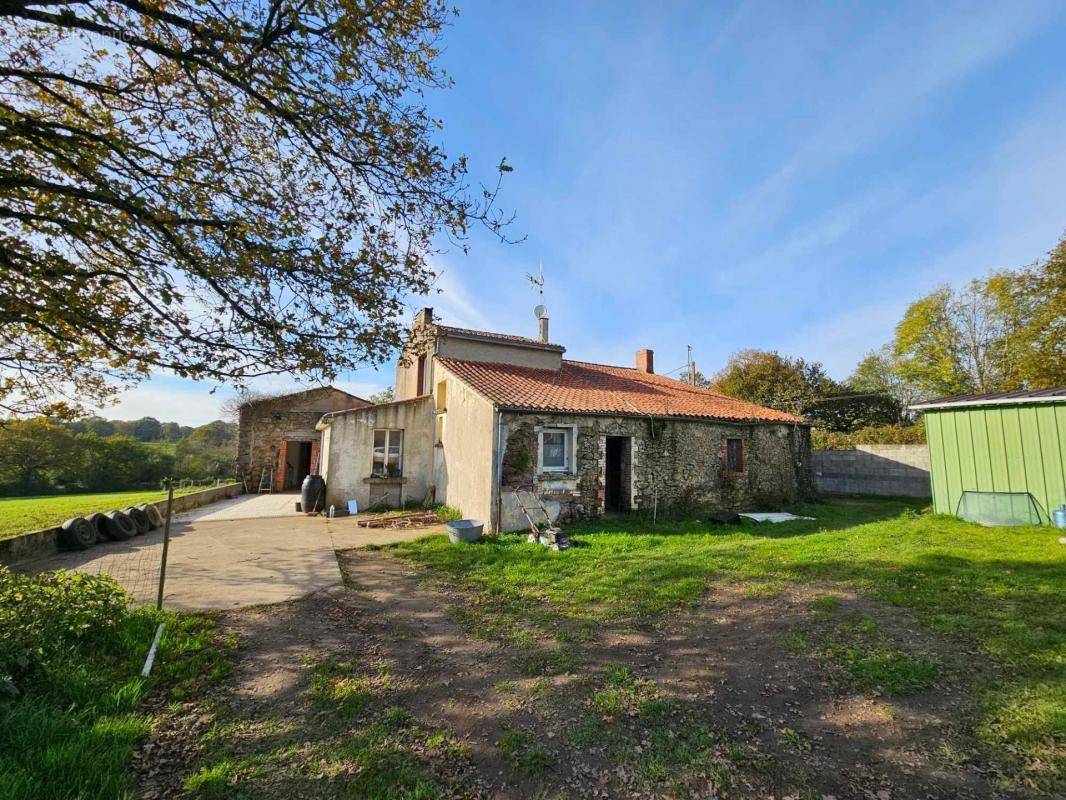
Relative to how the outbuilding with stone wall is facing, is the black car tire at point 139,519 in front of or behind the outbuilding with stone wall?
in front

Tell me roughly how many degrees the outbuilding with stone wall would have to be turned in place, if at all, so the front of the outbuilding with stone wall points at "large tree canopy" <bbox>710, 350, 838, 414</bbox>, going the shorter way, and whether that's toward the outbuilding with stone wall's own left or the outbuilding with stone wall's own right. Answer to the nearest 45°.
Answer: approximately 90° to the outbuilding with stone wall's own left

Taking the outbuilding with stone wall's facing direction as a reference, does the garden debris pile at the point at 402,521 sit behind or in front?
in front

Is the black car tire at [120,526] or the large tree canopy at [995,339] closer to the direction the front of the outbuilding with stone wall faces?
the black car tire

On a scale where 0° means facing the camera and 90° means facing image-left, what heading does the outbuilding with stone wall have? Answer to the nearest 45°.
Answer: approximately 0°

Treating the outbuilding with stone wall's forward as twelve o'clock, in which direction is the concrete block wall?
The concrete block wall is roughly at 10 o'clock from the outbuilding with stone wall.

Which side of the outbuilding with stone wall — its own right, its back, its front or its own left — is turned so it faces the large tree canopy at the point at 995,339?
left

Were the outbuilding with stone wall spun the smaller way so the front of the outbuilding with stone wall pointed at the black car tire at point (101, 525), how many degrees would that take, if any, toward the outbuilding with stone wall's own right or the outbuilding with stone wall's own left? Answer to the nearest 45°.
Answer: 0° — it already faces it

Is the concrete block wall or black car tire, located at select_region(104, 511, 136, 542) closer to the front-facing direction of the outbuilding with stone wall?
the black car tire
